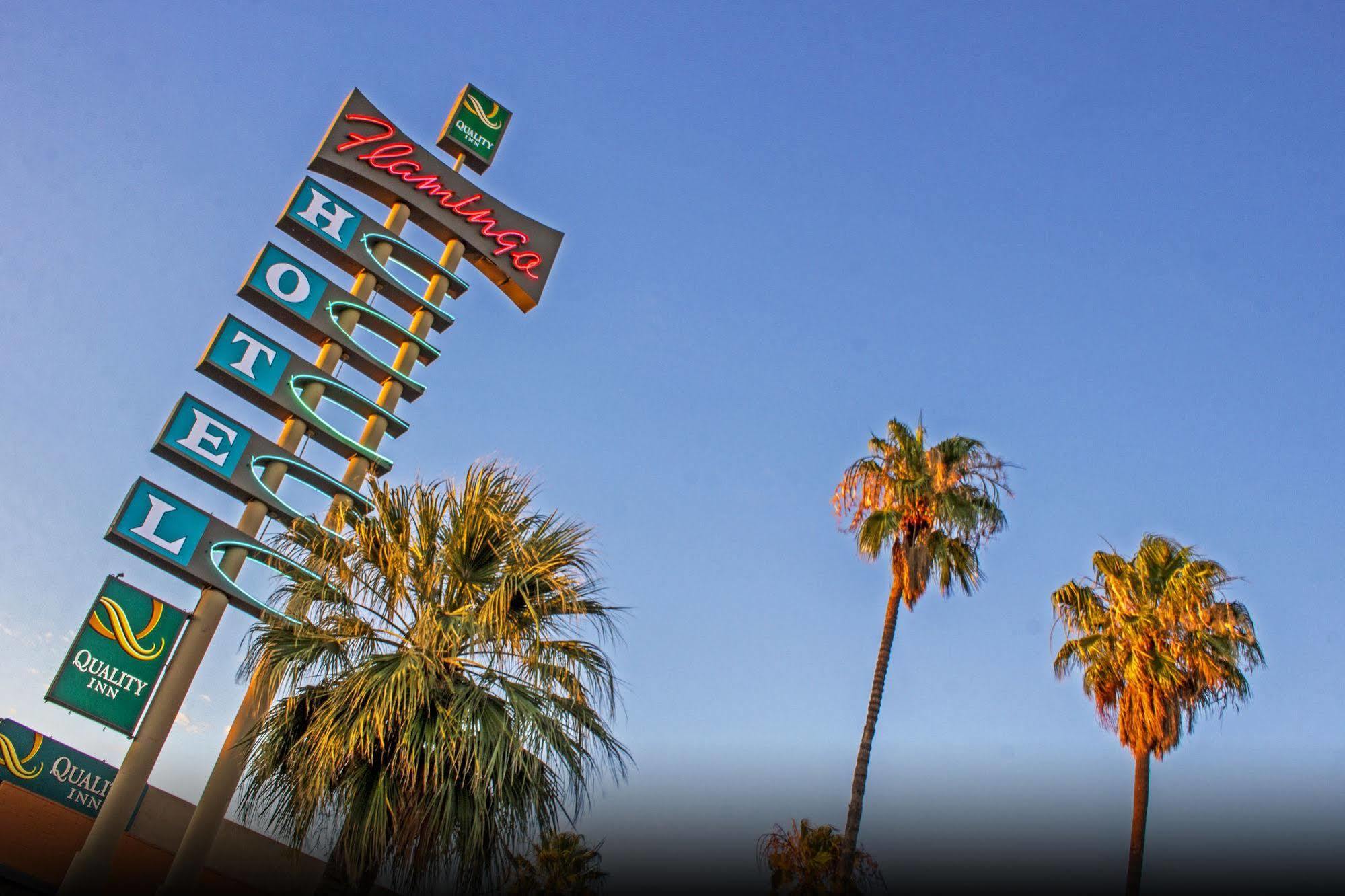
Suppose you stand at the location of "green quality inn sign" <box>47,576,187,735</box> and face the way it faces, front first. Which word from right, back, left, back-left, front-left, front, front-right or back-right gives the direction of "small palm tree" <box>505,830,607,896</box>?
back-left

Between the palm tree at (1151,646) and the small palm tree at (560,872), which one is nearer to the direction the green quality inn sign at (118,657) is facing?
the palm tree

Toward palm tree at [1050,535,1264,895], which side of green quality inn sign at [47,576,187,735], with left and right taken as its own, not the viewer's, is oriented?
left

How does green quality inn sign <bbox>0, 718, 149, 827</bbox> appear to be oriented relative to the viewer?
toward the camera

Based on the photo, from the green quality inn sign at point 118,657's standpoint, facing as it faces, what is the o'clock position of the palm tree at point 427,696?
The palm tree is roughly at 11 o'clock from the green quality inn sign.

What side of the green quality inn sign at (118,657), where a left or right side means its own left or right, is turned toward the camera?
front

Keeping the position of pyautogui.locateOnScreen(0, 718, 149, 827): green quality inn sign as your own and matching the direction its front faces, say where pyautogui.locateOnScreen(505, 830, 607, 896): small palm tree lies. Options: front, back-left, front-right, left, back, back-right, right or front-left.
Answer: left
